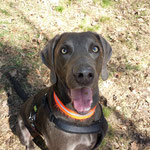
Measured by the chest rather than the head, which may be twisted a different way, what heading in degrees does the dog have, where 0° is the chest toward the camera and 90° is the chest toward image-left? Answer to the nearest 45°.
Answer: approximately 315°
